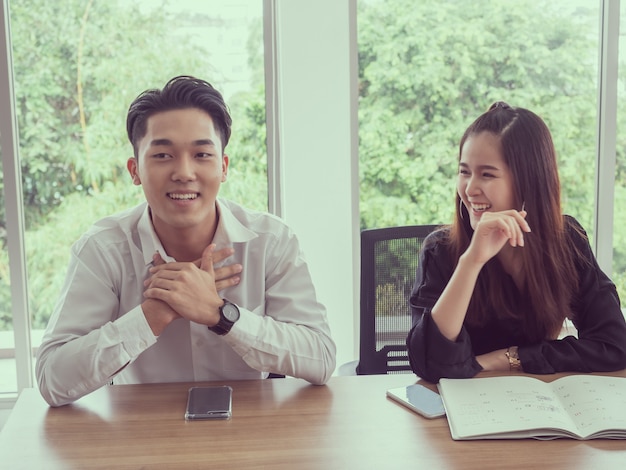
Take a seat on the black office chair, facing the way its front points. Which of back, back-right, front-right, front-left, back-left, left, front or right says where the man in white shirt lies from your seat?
front-right

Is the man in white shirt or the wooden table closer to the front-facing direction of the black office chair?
the wooden table

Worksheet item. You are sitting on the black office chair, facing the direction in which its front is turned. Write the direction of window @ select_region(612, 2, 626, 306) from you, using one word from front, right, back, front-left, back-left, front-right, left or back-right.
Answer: back-left

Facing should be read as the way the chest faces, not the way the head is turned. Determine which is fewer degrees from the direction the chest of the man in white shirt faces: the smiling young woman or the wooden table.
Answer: the wooden table

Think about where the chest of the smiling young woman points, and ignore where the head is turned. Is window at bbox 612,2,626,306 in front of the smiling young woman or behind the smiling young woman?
behind

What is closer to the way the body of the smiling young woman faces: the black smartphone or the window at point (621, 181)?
the black smartphone

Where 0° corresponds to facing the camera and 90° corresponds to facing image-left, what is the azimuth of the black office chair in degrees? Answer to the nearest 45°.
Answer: approximately 0°

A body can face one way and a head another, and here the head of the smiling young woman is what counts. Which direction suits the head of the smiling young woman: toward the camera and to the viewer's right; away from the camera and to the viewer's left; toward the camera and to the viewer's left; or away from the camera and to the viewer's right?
toward the camera and to the viewer's left

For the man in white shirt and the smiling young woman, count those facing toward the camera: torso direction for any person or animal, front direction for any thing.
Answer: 2

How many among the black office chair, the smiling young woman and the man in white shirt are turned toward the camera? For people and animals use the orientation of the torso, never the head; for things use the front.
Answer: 3

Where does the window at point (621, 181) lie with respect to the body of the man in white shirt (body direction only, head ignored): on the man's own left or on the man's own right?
on the man's own left
